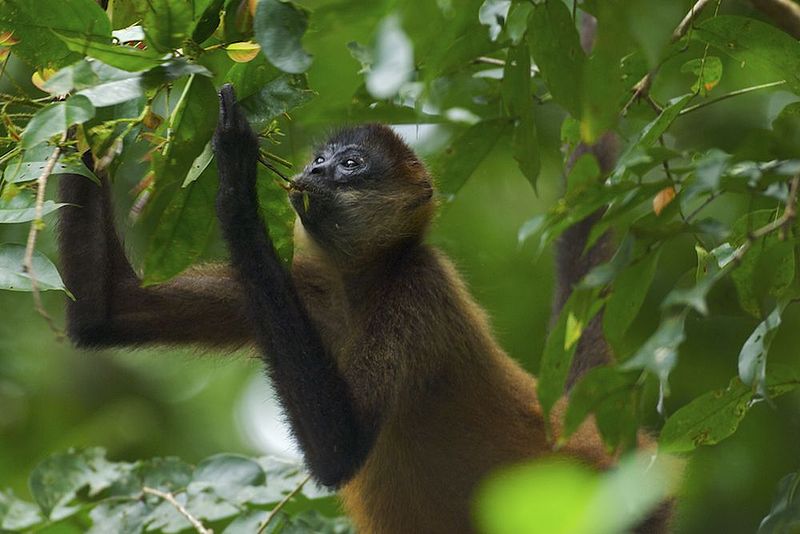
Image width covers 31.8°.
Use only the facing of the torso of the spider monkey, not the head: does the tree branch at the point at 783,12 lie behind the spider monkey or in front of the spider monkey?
behind

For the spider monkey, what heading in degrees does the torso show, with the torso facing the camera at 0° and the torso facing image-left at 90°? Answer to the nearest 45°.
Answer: approximately 90°
